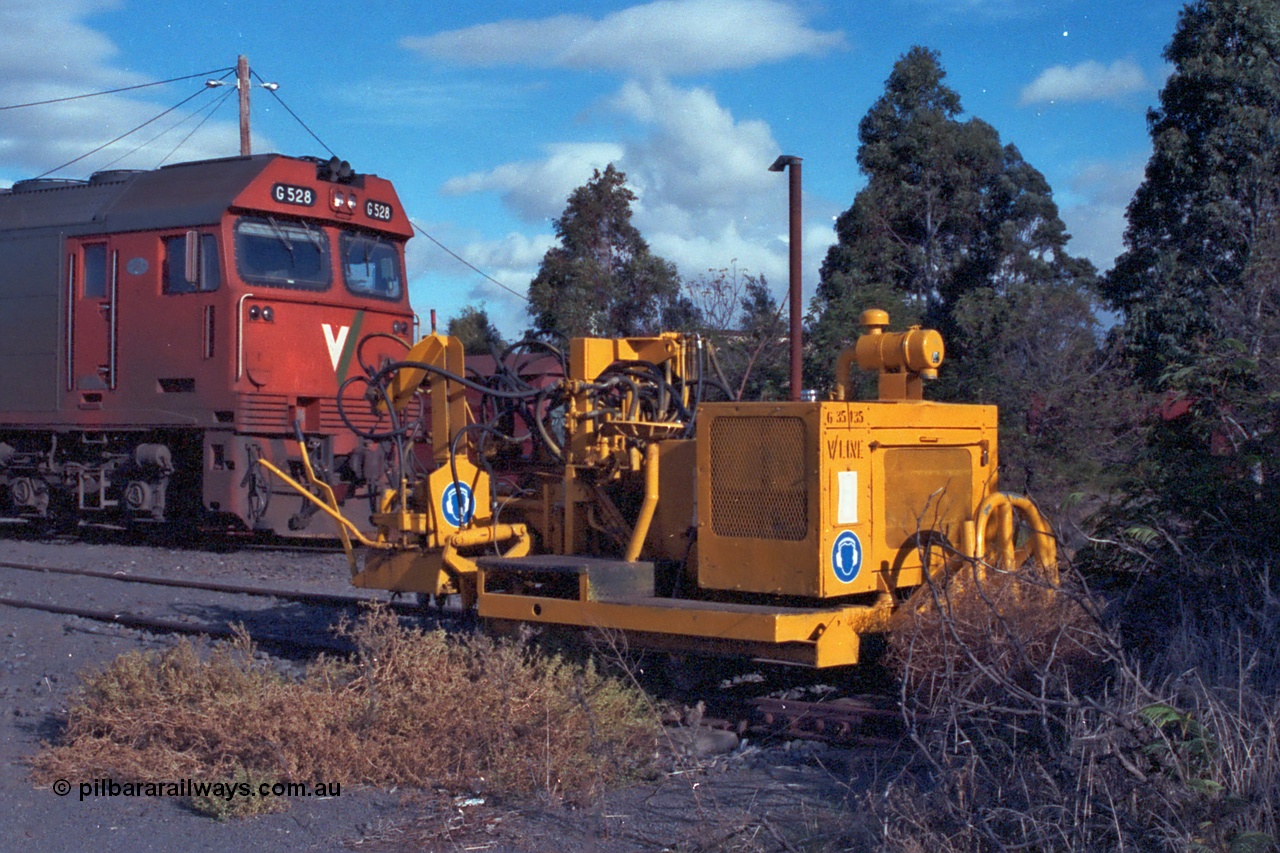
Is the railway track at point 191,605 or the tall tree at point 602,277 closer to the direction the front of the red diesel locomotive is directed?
the railway track

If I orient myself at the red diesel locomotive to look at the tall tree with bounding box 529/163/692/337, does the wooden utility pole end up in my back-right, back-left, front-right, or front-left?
front-left

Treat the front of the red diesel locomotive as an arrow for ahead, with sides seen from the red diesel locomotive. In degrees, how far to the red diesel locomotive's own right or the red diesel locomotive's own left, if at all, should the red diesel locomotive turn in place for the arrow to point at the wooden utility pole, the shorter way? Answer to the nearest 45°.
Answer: approximately 135° to the red diesel locomotive's own left

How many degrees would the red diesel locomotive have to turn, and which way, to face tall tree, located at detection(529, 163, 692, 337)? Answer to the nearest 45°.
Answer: approximately 90° to its left

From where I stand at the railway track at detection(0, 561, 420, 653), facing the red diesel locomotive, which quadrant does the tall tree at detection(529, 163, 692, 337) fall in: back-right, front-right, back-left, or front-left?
front-right

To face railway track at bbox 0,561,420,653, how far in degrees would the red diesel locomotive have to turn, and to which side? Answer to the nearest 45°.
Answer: approximately 45° to its right

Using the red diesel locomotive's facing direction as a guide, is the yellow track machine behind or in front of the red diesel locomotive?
in front

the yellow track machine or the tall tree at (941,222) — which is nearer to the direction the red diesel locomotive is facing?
the yellow track machine

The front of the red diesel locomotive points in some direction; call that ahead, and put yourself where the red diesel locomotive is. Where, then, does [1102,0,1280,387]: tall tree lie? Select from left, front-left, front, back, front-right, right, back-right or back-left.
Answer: front-left

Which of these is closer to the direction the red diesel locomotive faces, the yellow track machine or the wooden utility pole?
the yellow track machine
